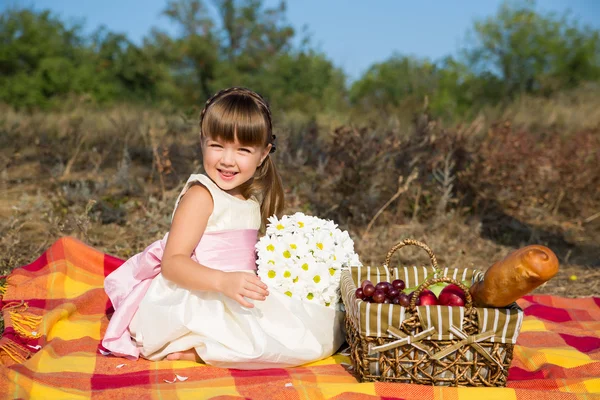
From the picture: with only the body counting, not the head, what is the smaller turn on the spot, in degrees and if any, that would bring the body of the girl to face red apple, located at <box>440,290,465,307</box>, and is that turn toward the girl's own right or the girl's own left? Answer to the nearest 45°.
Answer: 0° — they already face it

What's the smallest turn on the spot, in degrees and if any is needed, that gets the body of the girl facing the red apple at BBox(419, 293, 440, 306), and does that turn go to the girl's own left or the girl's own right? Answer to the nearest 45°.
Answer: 0° — they already face it

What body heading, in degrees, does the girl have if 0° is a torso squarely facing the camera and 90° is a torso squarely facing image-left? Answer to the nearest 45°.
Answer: approximately 315°

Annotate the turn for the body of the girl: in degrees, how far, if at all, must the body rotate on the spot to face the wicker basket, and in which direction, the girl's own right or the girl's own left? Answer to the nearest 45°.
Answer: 0° — they already face it

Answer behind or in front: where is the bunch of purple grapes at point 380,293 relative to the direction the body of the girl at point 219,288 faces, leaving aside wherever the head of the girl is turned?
in front

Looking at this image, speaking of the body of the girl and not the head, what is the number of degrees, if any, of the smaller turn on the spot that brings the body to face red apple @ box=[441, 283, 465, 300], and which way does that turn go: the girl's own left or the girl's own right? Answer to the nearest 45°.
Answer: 0° — they already face it
